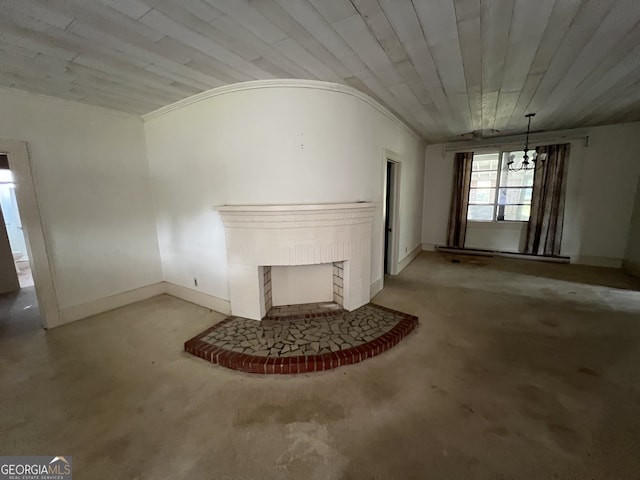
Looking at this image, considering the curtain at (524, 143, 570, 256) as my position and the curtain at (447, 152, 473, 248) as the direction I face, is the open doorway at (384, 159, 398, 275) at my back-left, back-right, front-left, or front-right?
front-left

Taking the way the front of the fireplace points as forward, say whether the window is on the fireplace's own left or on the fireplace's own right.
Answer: on the fireplace's own left

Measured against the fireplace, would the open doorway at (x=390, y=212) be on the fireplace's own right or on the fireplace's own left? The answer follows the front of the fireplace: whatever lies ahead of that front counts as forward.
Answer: on the fireplace's own left

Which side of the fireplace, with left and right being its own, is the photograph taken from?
front

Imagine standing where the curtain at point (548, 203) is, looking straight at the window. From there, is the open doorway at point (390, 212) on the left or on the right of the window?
left

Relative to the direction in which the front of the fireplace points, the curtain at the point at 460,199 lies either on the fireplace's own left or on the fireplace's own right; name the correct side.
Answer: on the fireplace's own left

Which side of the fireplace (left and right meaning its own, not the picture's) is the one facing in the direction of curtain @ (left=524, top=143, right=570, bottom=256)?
left
